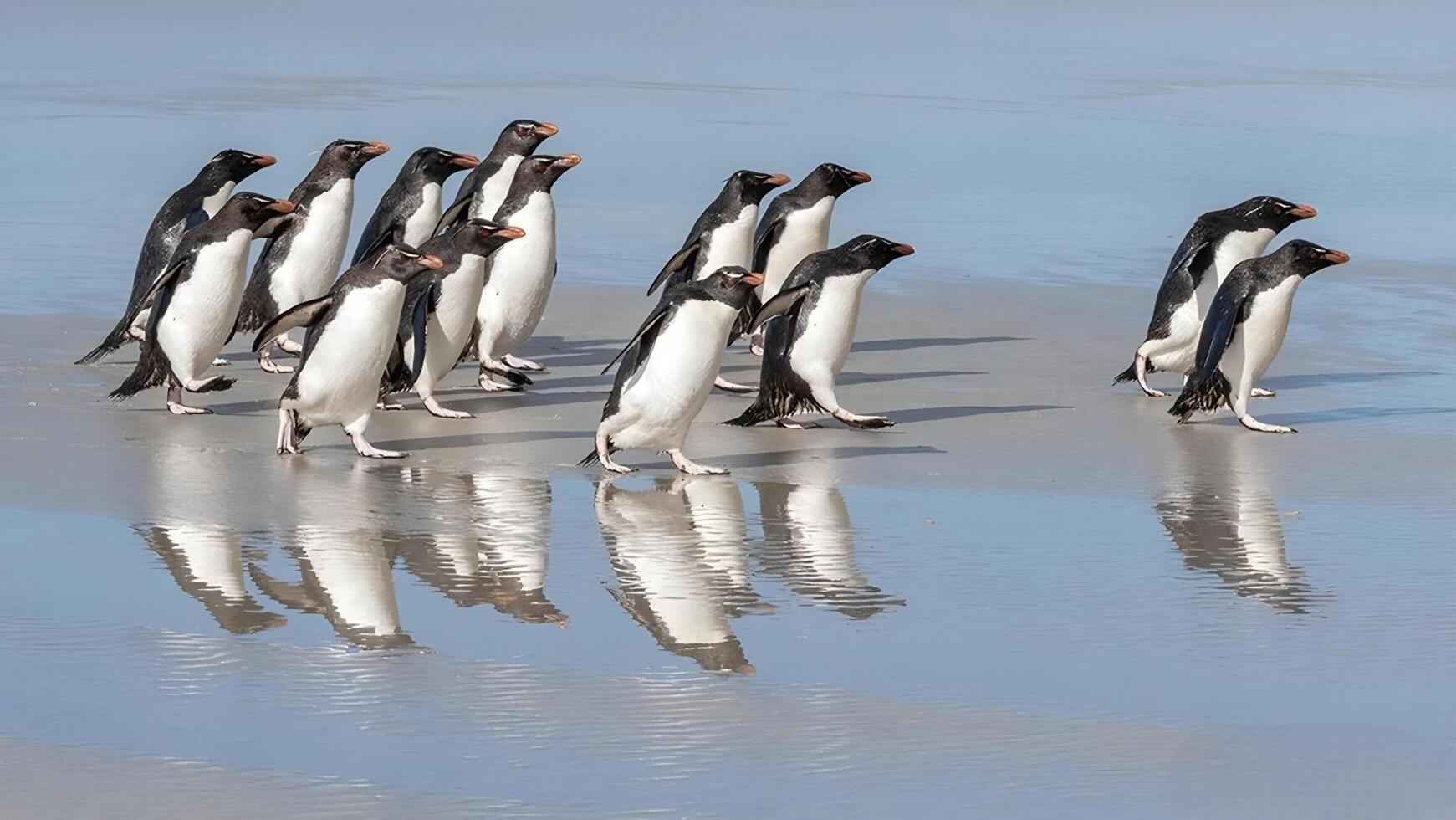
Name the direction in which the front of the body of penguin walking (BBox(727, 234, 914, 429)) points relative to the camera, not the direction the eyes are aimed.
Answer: to the viewer's right

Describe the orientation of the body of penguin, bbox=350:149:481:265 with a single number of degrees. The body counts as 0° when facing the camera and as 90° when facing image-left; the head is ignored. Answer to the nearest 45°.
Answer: approximately 270°

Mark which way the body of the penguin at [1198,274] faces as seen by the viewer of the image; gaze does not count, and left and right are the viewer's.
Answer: facing to the right of the viewer

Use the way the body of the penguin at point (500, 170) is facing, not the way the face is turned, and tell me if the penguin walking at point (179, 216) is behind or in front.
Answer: behind

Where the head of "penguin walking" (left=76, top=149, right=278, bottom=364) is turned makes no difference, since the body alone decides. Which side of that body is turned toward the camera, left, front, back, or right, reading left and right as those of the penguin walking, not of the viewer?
right

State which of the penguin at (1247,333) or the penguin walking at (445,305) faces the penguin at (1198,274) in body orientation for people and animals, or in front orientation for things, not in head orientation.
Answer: the penguin walking

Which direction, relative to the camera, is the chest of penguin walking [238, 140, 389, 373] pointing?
to the viewer's right

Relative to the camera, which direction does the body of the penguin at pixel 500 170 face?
to the viewer's right

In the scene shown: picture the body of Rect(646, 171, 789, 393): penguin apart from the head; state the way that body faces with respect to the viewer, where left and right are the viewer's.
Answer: facing to the right of the viewer

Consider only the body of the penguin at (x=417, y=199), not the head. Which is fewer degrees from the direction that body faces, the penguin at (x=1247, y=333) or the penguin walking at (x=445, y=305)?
the penguin

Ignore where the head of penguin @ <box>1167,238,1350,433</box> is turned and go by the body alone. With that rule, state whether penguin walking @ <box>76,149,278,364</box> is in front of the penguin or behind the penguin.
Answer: behind
